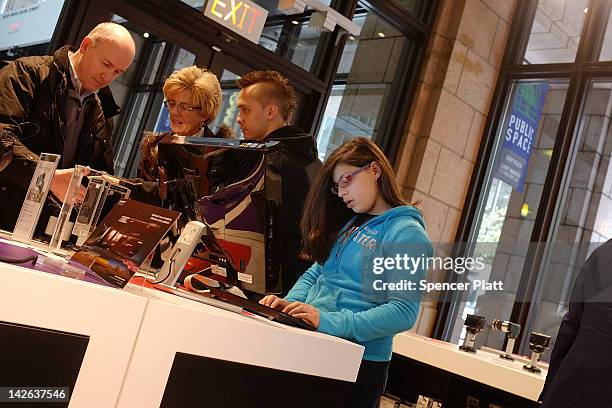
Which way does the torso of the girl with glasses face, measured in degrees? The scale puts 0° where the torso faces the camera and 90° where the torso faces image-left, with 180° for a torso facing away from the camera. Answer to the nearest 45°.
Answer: approximately 45°

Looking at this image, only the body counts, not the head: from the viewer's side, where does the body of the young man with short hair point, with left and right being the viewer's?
facing to the left of the viewer

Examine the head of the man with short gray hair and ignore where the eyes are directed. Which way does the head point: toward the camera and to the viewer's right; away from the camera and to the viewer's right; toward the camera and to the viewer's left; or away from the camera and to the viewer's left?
toward the camera and to the viewer's right

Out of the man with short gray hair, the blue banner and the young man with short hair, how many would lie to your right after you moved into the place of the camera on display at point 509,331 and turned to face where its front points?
1

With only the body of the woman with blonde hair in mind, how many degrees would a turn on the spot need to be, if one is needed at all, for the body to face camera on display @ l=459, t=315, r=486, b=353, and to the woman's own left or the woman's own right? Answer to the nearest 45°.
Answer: approximately 135° to the woman's own left

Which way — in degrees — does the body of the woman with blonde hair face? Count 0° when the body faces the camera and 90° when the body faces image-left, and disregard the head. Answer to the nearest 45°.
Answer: approximately 45°

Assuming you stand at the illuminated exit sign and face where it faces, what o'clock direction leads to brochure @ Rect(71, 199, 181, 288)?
The brochure is roughly at 12 o'clock from the illuminated exit sign.

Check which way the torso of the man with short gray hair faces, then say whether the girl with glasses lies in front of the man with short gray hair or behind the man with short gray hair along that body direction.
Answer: in front

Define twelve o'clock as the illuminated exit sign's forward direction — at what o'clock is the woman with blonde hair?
The woman with blonde hair is roughly at 12 o'clock from the illuminated exit sign.

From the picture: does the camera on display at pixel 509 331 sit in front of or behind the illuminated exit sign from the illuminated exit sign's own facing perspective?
in front

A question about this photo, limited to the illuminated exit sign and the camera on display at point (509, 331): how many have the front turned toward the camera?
1
